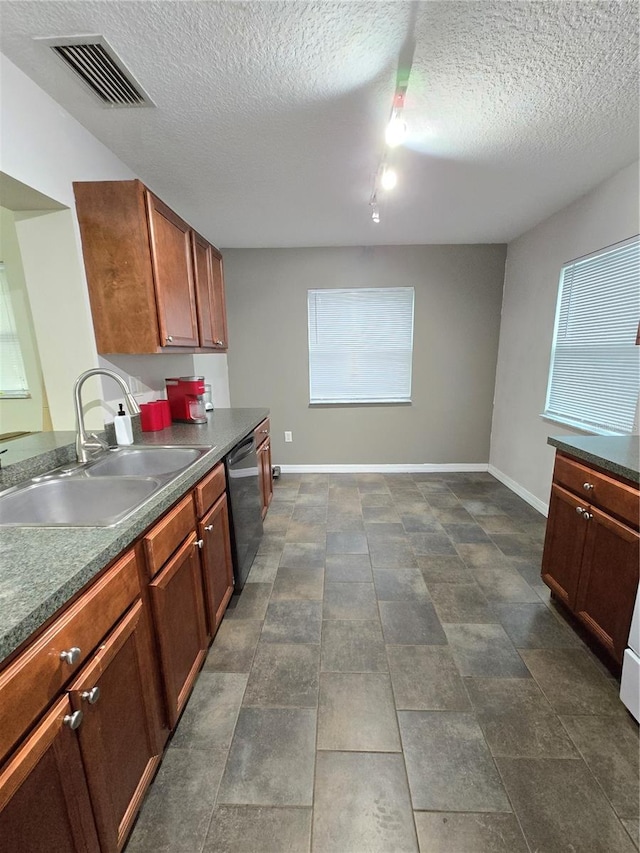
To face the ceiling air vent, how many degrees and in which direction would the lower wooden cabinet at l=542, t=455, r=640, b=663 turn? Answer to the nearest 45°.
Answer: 0° — it already faces it

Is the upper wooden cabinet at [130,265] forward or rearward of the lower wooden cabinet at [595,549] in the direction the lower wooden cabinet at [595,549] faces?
forward

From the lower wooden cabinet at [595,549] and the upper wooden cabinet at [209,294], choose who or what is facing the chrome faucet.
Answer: the lower wooden cabinet

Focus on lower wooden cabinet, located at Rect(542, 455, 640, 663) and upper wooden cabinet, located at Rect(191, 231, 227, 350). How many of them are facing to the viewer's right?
1

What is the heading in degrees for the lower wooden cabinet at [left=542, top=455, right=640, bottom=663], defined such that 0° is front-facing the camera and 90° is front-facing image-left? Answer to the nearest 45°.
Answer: approximately 45°

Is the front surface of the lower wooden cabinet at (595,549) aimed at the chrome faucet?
yes

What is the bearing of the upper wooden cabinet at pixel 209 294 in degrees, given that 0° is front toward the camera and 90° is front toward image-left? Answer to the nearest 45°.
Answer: approximately 270°

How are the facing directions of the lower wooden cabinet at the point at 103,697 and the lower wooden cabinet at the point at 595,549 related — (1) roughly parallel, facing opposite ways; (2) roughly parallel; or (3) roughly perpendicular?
roughly parallel, facing opposite ways

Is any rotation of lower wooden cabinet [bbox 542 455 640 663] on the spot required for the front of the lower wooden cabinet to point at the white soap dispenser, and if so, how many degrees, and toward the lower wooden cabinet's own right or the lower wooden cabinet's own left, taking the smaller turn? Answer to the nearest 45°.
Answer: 0° — it already faces it

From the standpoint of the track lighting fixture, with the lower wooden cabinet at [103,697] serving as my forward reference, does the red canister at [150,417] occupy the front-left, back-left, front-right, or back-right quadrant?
front-right

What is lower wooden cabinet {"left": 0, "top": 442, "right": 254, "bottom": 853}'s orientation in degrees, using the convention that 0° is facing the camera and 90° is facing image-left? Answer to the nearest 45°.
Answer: approximately 315°

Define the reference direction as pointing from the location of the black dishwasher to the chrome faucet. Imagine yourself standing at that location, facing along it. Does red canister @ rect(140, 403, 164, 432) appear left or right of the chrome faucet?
right

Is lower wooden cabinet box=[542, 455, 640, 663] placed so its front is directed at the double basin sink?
yes

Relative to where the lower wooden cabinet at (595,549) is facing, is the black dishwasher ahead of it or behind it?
ahead

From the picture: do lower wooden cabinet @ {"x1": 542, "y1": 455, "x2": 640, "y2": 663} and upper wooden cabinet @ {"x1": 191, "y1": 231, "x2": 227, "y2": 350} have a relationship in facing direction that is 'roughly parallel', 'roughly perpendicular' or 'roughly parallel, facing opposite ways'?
roughly parallel, facing opposite ways

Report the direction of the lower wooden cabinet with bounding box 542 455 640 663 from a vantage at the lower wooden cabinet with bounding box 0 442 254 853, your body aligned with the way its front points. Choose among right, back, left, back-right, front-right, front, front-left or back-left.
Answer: front-left

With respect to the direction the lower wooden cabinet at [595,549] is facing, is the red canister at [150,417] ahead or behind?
ahead
